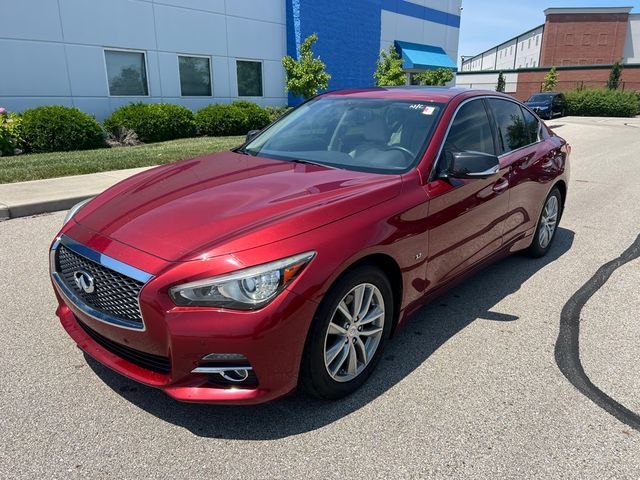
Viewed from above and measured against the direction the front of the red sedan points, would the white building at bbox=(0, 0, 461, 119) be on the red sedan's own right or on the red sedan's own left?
on the red sedan's own right

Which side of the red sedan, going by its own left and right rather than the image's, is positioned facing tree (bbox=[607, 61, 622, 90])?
back

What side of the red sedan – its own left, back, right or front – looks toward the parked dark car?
back

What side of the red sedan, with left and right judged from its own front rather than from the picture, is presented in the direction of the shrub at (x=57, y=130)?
right

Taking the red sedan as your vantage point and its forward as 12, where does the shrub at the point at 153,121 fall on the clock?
The shrub is roughly at 4 o'clock from the red sedan.

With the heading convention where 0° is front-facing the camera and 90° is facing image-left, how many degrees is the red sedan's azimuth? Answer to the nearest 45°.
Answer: approximately 45°

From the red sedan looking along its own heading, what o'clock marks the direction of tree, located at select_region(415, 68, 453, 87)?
The tree is roughly at 5 o'clock from the red sedan.

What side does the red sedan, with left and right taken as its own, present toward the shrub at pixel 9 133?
right

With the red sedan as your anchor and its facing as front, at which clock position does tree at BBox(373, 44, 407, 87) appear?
The tree is roughly at 5 o'clock from the red sedan.
